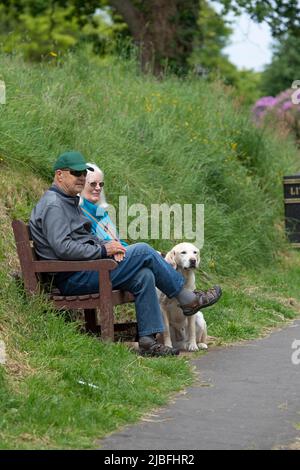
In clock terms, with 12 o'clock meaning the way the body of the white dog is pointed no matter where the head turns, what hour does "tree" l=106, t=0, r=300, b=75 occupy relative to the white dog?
The tree is roughly at 6 o'clock from the white dog.

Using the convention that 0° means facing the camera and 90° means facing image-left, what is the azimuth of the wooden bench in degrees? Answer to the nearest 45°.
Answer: approximately 270°

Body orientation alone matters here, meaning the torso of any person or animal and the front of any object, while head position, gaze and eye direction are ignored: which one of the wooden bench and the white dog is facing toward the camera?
the white dog

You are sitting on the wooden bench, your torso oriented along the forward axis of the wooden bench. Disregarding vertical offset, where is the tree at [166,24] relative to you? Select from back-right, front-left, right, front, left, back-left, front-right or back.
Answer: left

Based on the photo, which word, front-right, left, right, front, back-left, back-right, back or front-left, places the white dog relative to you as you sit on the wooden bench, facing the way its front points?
front-left

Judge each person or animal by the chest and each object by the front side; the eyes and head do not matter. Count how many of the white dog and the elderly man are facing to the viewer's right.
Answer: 1

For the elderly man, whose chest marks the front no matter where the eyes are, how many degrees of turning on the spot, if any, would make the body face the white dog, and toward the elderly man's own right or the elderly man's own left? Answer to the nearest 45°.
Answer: approximately 45° to the elderly man's own left

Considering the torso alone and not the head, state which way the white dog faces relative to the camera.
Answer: toward the camera

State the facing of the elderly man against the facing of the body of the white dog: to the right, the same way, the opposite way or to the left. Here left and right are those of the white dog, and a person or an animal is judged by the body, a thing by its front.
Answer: to the left

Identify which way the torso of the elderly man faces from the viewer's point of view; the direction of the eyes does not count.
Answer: to the viewer's right

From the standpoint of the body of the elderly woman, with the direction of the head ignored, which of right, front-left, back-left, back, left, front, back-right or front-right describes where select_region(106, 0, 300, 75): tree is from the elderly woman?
back-left

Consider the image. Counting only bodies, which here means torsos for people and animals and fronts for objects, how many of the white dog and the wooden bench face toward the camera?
1

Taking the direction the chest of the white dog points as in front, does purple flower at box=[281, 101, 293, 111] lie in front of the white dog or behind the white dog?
behind

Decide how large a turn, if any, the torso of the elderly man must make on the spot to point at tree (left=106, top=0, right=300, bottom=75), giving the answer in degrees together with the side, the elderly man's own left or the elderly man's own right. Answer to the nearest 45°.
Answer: approximately 90° to the elderly man's own left

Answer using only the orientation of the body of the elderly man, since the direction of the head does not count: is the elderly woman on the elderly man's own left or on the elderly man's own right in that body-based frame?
on the elderly man's own left
